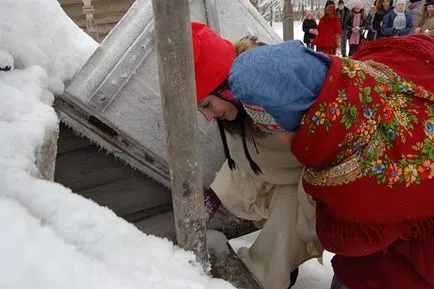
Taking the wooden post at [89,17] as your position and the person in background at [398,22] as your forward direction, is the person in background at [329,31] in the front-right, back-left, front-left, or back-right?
front-left

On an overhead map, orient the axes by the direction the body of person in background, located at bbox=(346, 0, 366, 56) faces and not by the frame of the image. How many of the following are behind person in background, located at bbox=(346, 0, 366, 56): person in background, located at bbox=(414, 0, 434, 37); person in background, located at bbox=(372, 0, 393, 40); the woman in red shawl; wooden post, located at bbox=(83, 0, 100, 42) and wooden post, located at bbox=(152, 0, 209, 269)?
0

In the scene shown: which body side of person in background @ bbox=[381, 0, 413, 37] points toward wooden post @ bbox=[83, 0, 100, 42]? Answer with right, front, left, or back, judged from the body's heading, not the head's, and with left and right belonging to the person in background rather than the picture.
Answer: right

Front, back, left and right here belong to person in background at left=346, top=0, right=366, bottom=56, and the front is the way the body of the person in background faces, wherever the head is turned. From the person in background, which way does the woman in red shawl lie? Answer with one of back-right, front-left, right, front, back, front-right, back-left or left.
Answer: front

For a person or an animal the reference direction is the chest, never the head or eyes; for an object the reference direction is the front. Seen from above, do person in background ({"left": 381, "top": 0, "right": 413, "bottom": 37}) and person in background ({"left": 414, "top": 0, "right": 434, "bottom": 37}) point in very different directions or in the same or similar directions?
same or similar directions

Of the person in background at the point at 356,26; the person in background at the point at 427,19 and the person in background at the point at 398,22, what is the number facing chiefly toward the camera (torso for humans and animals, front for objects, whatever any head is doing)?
3

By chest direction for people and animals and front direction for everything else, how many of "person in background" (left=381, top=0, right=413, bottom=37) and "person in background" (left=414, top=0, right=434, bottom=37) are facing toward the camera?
2

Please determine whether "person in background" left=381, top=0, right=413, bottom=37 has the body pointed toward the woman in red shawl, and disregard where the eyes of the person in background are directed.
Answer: yes

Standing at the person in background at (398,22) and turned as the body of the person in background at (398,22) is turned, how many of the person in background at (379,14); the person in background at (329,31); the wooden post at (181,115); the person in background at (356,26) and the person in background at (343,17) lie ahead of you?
1

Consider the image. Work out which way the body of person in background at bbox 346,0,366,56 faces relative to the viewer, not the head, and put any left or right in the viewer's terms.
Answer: facing the viewer

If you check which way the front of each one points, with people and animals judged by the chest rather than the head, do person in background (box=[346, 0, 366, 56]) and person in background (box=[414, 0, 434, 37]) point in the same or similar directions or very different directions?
same or similar directions

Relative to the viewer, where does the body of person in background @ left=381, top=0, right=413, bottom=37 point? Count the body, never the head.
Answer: toward the camera

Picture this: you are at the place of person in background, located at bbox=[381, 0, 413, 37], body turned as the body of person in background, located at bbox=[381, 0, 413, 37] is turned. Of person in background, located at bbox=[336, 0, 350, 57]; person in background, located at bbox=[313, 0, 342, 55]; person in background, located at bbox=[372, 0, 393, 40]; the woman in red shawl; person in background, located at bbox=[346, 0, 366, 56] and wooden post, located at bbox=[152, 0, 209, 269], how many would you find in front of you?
2

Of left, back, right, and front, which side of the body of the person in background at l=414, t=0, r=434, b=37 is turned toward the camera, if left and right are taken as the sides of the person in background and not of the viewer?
front

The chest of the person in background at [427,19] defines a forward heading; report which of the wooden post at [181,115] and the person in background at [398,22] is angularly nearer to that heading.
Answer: the wooden post

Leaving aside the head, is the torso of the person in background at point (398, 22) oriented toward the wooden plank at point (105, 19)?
no
